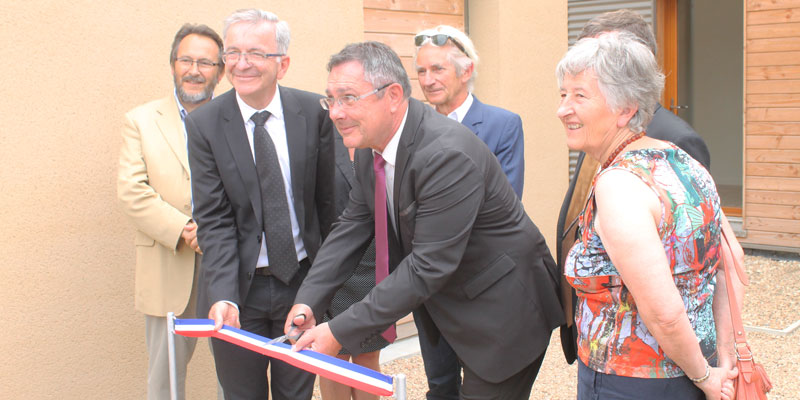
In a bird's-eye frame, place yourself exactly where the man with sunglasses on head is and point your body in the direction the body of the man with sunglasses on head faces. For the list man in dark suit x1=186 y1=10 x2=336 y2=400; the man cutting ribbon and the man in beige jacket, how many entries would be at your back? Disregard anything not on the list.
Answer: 0

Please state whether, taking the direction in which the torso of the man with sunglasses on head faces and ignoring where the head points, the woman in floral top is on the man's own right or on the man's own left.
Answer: on the man's own left

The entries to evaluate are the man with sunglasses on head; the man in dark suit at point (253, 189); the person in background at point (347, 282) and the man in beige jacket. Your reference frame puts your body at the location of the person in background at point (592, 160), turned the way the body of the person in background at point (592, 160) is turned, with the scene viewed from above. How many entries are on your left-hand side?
0

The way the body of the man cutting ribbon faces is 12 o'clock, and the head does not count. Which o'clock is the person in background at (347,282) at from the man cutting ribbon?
The person in background is roughly at 4 o'clock from the man cutting ribbon.

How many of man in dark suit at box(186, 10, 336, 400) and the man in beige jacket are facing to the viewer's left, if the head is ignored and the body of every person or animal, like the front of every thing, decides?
0

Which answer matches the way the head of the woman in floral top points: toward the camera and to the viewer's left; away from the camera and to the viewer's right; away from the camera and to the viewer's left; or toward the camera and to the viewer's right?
toward the camera and to the viewer's left

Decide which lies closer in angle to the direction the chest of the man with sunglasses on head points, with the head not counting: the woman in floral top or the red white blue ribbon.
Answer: the red white blue ribbon

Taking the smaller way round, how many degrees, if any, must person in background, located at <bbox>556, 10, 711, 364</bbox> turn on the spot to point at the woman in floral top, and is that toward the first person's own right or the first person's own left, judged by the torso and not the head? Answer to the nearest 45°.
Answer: approximately 45° to the first person's own left

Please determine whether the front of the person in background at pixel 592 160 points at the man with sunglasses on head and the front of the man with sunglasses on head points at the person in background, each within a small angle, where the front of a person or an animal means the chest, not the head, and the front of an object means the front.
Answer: no

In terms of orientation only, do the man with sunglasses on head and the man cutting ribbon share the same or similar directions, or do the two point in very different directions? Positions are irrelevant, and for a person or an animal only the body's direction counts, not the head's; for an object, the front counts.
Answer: same or similar directions

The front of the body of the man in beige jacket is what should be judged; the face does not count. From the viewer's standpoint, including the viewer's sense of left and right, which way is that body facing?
facing the viewer and to the right of the viewer

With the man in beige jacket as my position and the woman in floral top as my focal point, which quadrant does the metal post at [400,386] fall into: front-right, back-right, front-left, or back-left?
front-right

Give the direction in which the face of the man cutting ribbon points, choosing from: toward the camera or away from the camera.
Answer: toward the camera

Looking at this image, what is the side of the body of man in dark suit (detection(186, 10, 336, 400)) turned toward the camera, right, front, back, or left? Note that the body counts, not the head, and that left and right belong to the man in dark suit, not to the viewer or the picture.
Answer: front

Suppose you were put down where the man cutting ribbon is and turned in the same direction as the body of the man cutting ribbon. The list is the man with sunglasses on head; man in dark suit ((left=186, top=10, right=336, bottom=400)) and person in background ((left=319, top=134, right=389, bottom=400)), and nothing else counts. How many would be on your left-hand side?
0

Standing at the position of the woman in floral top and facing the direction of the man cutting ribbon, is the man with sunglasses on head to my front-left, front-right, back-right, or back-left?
front-right

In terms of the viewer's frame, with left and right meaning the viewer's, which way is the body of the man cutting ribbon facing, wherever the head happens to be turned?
facing the viewer and to the left of the viewer
